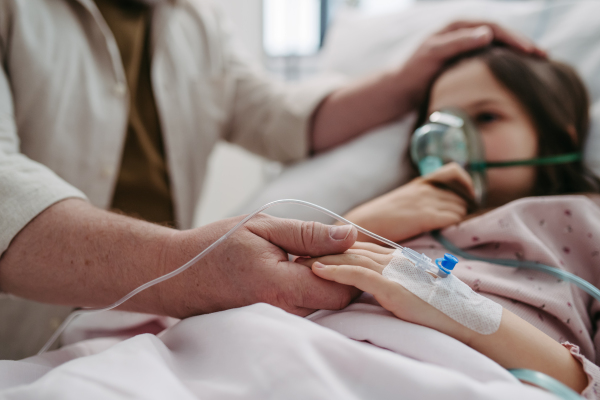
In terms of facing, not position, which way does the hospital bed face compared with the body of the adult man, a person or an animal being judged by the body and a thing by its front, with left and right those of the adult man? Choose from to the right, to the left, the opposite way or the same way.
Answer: to the right

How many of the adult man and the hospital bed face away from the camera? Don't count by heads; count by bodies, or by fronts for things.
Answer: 0

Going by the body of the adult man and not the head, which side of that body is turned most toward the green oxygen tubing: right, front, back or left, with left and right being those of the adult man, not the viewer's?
front

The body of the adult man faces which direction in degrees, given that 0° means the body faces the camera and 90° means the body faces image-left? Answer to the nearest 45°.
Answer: approximately 315°

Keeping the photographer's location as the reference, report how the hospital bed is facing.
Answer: facing the viewer and to the left of the viewer

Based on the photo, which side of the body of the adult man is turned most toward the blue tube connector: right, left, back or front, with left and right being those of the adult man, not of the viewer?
front
